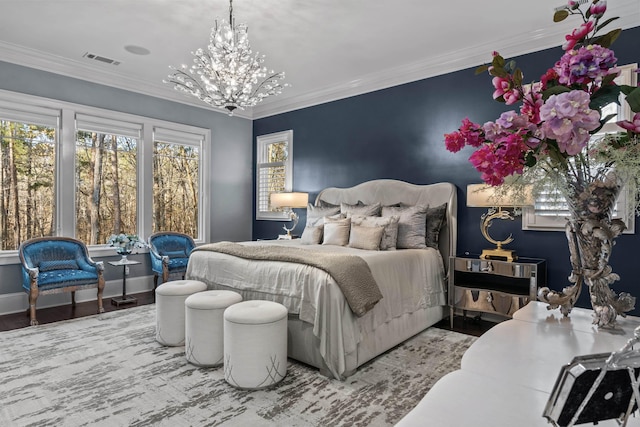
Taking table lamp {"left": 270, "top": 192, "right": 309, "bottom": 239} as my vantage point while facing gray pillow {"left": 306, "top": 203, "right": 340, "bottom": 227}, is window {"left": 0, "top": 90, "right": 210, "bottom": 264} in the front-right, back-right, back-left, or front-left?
back-right

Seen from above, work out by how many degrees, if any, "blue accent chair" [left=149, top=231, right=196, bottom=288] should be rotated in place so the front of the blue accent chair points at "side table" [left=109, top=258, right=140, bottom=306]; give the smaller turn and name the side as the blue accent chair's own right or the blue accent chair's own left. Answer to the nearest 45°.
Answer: approximately 90° to the blue accent chair's own right

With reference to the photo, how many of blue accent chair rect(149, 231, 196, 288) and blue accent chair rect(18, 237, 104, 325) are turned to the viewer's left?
0

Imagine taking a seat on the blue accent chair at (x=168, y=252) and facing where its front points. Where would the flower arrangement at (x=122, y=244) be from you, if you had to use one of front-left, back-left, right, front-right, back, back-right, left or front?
right

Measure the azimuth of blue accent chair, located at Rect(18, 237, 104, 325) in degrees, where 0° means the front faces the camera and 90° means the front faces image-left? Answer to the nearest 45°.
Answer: approximately 315°

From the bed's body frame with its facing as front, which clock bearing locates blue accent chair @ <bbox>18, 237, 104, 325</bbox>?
The blue accent chair is roughly at 2 o'clock from the bed.

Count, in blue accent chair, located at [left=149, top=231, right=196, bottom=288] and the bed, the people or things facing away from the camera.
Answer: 0
